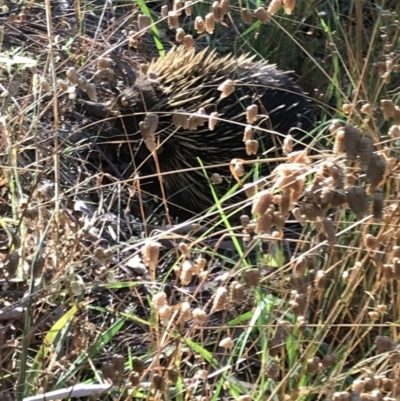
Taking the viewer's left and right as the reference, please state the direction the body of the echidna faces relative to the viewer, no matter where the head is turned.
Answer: facing to the left of the viewer

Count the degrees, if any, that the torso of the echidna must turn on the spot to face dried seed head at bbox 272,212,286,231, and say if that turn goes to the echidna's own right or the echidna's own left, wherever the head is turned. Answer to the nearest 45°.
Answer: approximately 90° to the echidna's own left

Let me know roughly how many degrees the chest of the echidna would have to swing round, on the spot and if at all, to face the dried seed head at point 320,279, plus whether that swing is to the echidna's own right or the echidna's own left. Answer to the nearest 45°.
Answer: approximately 90° to the echidna's own left

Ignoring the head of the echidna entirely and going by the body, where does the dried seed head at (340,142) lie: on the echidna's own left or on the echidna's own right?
on the echidna's own left

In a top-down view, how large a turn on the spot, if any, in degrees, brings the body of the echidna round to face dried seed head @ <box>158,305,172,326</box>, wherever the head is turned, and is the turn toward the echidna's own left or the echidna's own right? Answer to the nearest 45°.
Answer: approximately 90° to the echidna's own left
